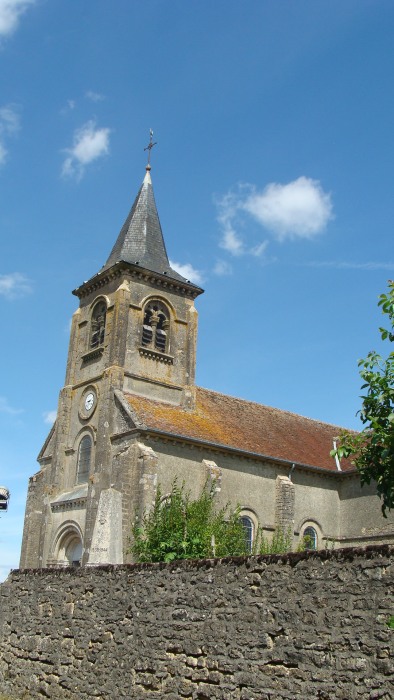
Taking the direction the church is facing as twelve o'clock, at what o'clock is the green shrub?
The green shrub is roughly at 10 o'clock from the church.

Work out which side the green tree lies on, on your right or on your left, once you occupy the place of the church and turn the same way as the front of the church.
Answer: on your left

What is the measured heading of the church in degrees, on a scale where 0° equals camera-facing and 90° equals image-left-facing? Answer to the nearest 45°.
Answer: approximately 45°

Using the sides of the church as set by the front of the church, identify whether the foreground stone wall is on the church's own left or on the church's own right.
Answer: on the church's own left
